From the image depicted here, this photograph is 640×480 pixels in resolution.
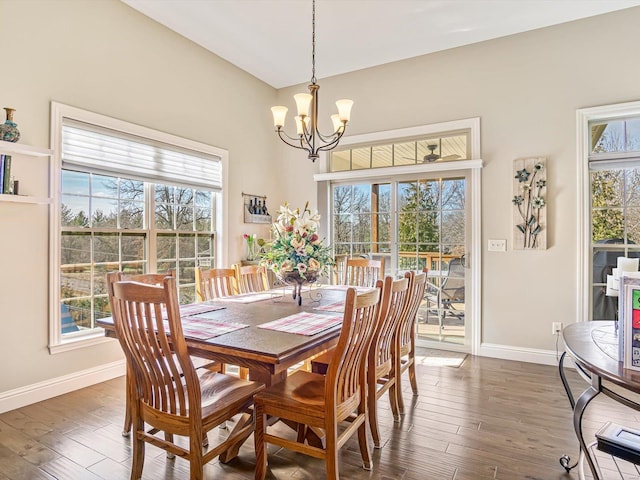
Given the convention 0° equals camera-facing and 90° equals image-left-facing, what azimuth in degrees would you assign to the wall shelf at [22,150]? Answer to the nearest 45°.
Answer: approximately 315°

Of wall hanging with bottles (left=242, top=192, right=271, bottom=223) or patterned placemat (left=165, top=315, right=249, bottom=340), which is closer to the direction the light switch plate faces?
the patterned placemat

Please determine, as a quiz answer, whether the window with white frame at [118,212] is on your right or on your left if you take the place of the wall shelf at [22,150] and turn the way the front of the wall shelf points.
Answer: on your left

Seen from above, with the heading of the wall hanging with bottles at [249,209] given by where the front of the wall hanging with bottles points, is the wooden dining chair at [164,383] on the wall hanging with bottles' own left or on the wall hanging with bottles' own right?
on the wall hanging with bottles' own right

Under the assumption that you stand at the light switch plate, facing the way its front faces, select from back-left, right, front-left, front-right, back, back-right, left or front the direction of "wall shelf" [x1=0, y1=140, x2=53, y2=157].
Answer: front-right

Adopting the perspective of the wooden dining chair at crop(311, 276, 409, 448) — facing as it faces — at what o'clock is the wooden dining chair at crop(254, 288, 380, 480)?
the wooden dining chair at crop(254, 288, 380, 480) is roughly at 10 o'clock from the wooden dining chair at crop(311, 276, 409, 448).

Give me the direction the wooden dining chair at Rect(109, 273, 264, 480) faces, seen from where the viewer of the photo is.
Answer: facing away from the viewer and to the right of the viewer

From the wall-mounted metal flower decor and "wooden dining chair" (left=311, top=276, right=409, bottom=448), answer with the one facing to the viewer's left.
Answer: the wooden dining chair

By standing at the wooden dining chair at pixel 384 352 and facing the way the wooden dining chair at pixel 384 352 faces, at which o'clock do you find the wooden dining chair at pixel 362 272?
the wooden dining chair at pixel 362 272 is roughly at 3 o'clock from the wooden dining chair at pixel 384 352.

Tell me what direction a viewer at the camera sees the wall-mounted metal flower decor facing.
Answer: facing the viewer

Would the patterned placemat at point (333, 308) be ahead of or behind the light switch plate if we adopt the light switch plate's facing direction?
ahead

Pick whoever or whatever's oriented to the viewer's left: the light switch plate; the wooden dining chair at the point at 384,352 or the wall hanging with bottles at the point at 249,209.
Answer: the wooden dining chair

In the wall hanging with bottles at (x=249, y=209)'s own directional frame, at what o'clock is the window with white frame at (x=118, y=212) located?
The window with white frame is roughly at 3 o'clock from the wall hanging with bottles.

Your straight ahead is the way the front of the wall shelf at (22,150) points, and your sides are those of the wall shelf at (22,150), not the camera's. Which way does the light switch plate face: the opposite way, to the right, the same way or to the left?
to the right

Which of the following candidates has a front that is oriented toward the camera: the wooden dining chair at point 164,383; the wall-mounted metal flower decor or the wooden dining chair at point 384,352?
the wall-mounted metal flower decor

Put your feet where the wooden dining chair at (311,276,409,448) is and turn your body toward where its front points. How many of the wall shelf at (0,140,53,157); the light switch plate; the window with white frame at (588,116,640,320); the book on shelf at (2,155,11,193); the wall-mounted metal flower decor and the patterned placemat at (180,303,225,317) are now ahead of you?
3

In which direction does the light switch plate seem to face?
toward the camera

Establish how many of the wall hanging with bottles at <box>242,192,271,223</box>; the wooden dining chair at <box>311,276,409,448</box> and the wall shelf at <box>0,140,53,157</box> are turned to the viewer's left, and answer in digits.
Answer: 1

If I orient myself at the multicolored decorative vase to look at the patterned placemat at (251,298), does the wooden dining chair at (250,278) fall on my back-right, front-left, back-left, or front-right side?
front-left

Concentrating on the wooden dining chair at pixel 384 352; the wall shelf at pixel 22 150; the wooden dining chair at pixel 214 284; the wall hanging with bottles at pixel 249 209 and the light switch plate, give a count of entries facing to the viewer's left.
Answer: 1

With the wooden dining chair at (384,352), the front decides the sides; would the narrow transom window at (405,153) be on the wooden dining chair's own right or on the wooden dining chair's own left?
on the wooden dining chair's own right
